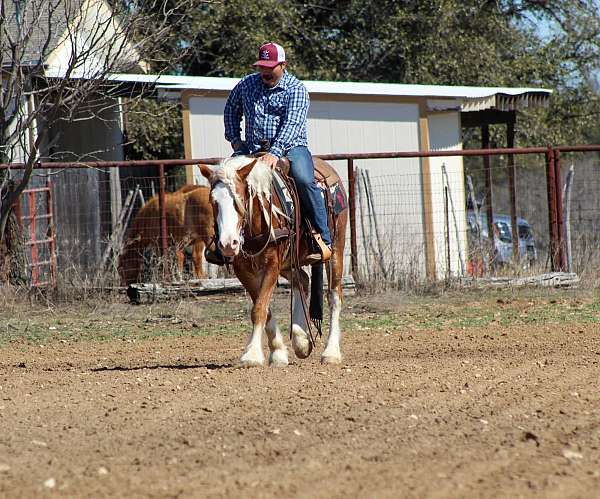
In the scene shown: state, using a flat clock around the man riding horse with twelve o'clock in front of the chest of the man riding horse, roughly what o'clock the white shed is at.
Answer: The white shed is roughly at 5 o'clock from the man riding horse.

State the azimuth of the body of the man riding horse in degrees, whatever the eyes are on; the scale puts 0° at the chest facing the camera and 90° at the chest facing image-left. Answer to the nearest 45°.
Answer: approximately 45°

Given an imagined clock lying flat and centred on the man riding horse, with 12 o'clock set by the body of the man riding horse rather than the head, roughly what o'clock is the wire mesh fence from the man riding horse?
The wire mesh fence is roughly at 5 o'clock from the man riding horse.

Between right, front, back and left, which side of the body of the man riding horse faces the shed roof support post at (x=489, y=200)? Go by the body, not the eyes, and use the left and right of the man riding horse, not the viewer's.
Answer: back

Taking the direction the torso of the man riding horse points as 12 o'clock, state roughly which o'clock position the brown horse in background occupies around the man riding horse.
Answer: The brown horse in background is roughly at 4 o'clock from the man riding horse.

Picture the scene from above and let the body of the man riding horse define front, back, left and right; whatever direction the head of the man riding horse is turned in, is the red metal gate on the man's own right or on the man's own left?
on the man's own right
